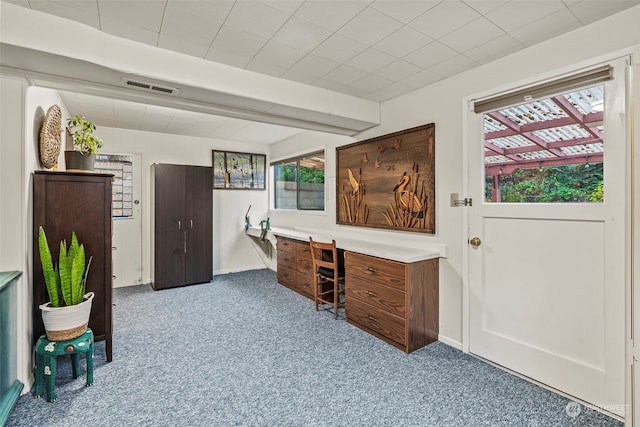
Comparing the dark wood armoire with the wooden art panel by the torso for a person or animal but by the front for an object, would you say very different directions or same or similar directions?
very different directions

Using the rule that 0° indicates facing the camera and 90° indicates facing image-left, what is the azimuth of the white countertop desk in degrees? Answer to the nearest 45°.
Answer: approximately 45°

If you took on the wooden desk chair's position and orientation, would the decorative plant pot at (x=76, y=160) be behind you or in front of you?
behind

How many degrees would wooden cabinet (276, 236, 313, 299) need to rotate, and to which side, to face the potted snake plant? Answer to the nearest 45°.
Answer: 0° — it already faces it

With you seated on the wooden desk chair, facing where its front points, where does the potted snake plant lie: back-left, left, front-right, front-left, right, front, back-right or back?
back

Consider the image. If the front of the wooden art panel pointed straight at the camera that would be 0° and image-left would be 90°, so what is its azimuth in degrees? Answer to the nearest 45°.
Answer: approximately 45°
